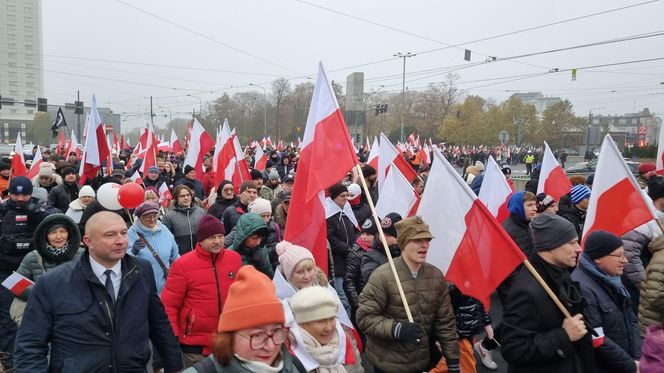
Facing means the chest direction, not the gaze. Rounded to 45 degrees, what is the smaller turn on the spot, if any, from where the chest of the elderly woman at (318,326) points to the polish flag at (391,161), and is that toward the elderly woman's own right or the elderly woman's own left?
approximately 135° to the elderly woman's own left

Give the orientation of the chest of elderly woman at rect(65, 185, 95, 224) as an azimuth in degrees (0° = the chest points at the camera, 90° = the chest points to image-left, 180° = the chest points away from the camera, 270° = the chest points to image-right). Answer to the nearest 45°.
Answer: approximately 315°

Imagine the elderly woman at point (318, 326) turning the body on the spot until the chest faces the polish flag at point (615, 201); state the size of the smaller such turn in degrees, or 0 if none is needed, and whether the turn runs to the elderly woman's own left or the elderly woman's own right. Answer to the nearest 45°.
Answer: approximately 90° to the elderly woman's own left

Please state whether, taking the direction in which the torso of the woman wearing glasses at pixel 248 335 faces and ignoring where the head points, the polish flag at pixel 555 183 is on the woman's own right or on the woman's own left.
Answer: on the woman's own left

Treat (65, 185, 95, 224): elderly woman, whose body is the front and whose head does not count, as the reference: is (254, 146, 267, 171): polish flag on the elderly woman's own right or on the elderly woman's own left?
on the elderly woman's own left

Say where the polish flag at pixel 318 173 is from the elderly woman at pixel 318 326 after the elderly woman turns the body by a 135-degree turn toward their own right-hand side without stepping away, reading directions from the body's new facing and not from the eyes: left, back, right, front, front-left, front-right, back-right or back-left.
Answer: right

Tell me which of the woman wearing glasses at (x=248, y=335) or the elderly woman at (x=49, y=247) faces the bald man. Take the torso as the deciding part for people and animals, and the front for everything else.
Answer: the elderly woman

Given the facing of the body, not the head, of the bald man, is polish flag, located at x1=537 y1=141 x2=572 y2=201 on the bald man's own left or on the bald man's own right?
on the bald man's own left

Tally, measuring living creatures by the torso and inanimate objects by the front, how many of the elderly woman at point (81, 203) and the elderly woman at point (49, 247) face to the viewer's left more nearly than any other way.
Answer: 0

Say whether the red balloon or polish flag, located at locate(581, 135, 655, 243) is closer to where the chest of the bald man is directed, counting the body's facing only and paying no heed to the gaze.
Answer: the polish flag

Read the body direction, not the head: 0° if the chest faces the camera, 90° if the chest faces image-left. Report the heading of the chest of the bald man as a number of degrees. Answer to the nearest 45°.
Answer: approximately 315°

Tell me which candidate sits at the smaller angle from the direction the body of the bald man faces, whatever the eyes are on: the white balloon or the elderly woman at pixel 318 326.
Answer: the elderly woman

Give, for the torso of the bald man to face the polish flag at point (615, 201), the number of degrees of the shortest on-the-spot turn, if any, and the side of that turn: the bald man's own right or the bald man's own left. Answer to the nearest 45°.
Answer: approximately 45° to the bald man's own left

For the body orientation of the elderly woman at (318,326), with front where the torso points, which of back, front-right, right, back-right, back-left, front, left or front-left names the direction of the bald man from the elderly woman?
back-right

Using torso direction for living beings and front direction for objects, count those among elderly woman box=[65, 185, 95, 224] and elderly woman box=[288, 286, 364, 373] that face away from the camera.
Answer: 0
